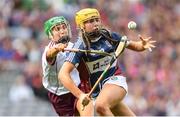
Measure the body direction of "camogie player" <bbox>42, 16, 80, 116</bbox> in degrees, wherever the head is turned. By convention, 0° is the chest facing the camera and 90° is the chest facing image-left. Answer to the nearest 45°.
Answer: approximately 315°
